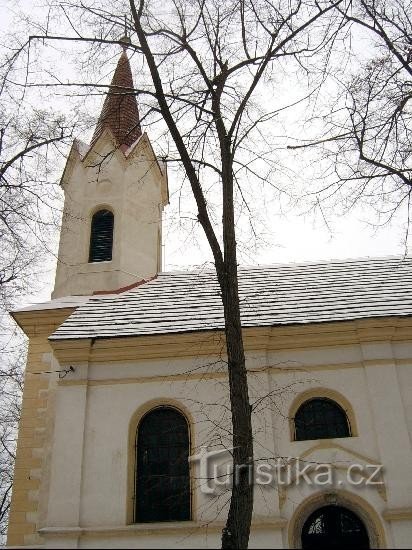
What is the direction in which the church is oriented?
to the viewer's left
